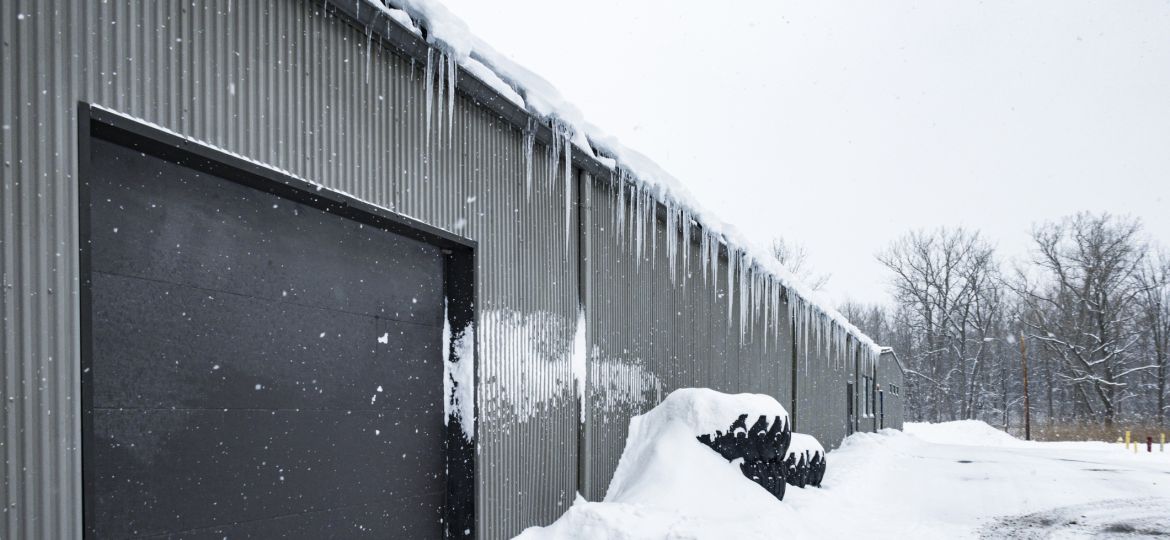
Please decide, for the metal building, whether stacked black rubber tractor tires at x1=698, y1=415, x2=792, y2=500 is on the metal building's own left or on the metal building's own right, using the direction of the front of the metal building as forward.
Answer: on the metal building's own left

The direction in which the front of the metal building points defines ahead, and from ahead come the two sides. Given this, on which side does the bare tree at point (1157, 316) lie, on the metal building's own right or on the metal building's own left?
on the metal building's own left

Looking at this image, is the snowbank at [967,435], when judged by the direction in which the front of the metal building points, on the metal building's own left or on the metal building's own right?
on the metal building's own left

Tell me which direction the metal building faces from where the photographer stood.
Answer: facing the viewer and to the right of the viewer
